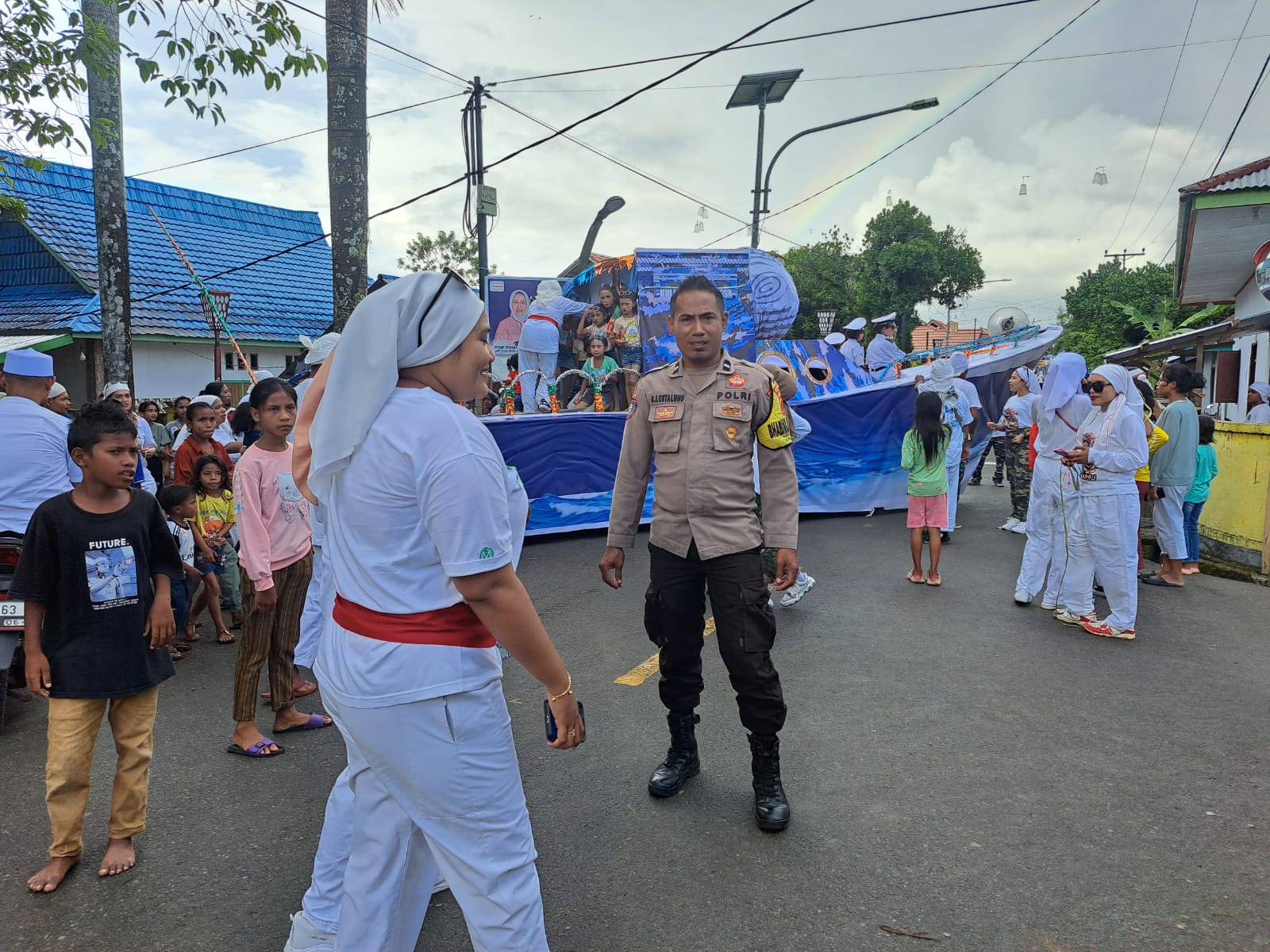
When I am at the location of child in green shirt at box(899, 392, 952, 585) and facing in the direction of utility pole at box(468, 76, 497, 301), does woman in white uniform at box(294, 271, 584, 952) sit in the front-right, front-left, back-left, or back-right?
back-left

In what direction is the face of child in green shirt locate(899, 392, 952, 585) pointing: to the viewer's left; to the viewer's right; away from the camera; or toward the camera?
away from the camera

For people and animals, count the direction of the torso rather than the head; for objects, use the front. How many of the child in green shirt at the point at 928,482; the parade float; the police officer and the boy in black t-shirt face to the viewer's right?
1

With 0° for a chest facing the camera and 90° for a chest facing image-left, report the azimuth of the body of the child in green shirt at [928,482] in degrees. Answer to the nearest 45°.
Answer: approximately 180°

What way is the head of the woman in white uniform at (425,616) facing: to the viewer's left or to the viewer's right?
to the viewer's right

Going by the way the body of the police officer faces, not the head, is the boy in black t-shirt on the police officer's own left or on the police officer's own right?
on the police officer's own right

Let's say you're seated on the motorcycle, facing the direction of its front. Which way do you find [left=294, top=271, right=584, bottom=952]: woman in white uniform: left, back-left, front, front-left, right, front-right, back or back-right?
back

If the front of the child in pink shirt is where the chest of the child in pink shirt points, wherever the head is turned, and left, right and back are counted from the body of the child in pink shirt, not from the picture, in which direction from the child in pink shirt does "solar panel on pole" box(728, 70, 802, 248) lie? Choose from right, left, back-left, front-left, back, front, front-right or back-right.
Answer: left

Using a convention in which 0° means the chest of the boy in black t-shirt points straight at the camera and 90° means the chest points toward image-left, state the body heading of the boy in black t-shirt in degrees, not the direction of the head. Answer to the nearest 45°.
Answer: approximately 0°

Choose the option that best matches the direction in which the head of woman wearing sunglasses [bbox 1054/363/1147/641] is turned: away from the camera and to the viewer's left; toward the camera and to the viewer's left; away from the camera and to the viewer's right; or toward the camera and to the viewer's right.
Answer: toward the camera and to the viewer's left

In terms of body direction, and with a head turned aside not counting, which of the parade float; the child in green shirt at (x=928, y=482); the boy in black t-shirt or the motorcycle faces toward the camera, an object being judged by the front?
the boy in black t-shirt

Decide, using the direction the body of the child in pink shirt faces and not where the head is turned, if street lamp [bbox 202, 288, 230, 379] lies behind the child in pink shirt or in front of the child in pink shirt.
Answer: behind

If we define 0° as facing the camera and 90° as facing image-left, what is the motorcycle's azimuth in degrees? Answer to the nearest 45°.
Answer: approximately 180°

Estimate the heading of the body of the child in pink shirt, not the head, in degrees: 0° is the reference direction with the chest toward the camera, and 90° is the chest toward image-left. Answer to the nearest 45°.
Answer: approximately 315°
